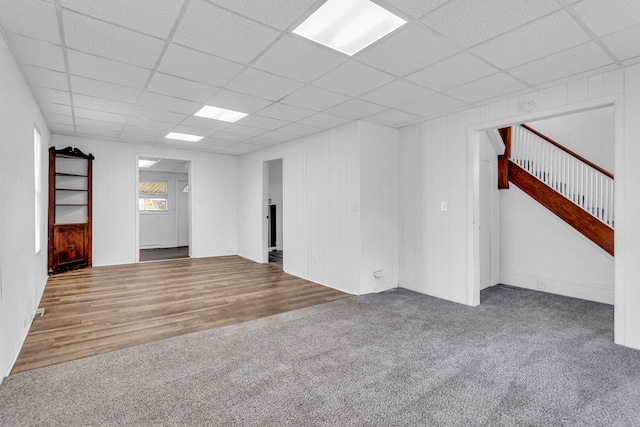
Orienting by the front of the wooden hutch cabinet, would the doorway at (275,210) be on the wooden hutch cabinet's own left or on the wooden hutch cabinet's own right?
on the wooden hutch cabinet's own left

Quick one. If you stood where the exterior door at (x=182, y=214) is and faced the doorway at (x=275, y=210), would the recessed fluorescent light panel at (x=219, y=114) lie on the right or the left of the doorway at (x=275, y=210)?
right

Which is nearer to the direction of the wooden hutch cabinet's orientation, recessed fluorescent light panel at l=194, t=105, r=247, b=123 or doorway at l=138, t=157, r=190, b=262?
the recessed fluorescent light panel

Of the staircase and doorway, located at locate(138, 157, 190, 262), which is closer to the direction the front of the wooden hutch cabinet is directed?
the staircase

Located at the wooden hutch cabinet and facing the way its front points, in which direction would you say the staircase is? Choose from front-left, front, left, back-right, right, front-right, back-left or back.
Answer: front

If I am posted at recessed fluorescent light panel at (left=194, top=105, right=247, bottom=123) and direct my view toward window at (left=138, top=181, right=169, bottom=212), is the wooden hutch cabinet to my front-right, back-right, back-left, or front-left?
front-left

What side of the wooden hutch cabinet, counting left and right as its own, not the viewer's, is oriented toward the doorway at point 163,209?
left

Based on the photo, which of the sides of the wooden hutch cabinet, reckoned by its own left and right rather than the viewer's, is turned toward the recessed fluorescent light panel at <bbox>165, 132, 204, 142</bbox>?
front

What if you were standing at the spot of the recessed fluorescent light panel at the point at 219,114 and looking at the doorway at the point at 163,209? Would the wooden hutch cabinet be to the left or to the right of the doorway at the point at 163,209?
left

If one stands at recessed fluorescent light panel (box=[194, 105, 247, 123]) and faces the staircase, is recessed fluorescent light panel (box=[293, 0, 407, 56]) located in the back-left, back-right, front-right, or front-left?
front-right

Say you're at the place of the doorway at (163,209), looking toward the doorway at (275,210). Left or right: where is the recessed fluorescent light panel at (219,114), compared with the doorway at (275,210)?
right

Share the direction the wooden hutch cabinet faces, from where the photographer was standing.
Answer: facing the viewer and to the right of the viewer
